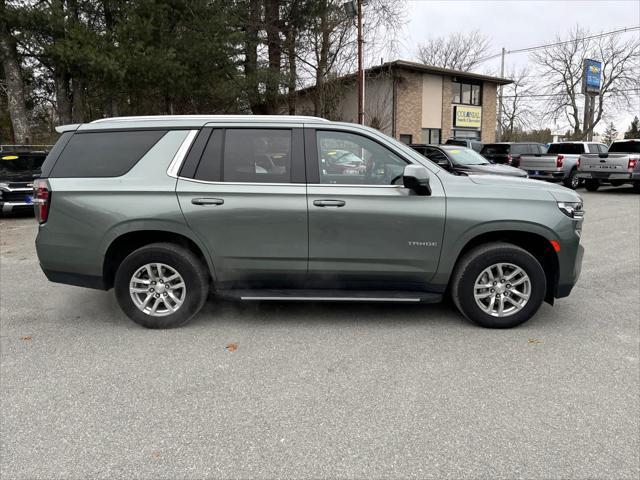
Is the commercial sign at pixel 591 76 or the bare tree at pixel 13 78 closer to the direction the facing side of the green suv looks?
the commercial sign

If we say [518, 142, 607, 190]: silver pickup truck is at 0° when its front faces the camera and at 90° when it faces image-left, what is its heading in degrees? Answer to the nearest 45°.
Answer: approximately 225°

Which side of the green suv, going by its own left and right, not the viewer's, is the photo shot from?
right

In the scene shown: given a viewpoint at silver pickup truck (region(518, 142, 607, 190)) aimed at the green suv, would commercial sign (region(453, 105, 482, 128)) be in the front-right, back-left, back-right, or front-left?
back-right

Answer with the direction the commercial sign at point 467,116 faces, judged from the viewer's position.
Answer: facing the viewer and to the right of the viewer

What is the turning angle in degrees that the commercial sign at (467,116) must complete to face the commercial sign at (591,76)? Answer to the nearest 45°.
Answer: approximately 90° to its left

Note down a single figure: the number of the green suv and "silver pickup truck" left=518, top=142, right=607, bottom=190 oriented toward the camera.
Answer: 0

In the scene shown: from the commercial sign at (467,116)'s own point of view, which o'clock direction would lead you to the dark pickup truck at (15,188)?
The dark pickup truck is roughly at 2 o'clock from the commercial sign.

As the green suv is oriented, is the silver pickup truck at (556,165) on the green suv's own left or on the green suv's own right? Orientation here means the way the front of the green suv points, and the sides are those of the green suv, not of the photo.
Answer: on the green suv's own left

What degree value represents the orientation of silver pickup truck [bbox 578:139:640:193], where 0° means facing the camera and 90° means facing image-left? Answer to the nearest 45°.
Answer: approximately 225°

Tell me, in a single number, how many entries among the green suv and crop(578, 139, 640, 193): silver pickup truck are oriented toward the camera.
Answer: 0

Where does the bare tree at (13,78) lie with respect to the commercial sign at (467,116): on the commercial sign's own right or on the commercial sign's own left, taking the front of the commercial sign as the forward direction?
on the commercial sign's own right

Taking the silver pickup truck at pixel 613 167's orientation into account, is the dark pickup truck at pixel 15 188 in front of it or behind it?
behind
